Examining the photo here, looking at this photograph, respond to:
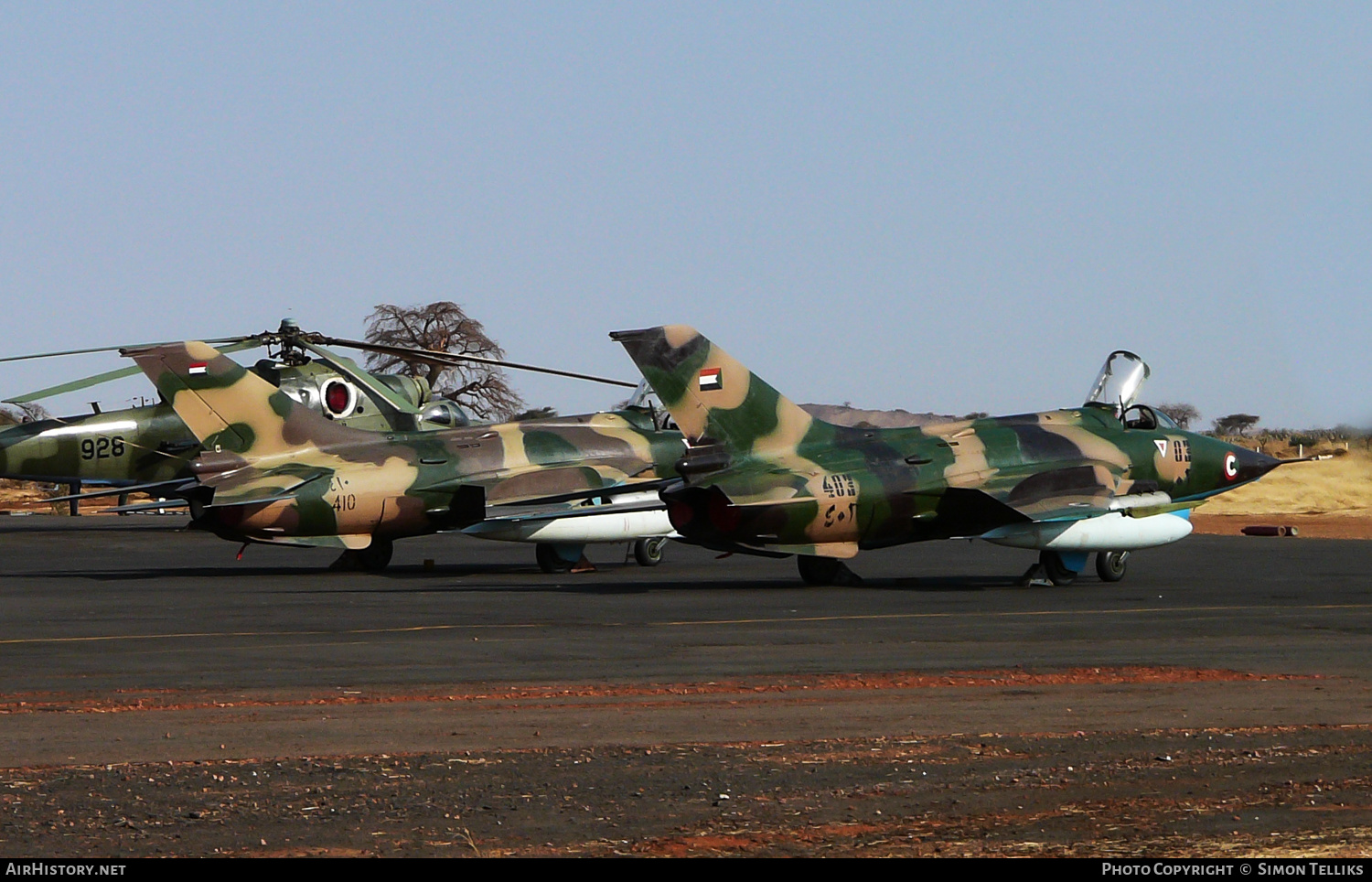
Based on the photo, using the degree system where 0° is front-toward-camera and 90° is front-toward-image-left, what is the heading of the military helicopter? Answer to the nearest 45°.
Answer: approximately 270°

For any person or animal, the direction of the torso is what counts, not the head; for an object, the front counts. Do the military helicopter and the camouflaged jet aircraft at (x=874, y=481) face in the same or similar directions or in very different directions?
same or similar directions

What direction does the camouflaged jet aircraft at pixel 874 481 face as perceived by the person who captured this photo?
facing away from the viewer and to the right of the viewer

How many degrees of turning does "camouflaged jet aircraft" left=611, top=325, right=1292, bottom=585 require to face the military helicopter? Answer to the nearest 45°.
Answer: approximately 90° to its left

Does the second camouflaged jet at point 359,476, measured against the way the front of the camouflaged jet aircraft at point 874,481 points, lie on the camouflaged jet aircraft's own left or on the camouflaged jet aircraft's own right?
on the camouflaged jet aircraft's own left

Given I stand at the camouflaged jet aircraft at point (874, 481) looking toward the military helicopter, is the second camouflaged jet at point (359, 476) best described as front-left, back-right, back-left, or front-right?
front-left

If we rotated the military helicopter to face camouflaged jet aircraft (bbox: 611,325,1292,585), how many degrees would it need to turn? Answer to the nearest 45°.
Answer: approximately 45° to its right

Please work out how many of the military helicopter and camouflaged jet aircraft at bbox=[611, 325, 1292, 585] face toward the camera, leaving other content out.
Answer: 0
